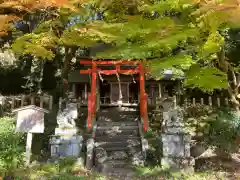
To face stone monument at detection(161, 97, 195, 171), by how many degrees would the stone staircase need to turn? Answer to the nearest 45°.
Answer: approximately 45° to its left

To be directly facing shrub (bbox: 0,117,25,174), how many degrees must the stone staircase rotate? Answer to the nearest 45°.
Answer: approximately 45° to its right

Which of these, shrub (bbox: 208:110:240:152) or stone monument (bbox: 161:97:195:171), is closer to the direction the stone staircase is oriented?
the stone monument

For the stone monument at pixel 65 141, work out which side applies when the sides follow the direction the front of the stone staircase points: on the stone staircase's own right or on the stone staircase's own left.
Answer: on the stone staircase's own right

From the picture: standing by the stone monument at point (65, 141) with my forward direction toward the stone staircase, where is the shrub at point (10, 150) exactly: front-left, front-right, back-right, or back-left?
back-right

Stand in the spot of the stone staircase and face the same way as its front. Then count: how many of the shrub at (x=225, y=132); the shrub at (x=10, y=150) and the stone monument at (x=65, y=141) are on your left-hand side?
1

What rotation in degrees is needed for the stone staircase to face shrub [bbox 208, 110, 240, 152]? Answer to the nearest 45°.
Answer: approximately 90° to its left

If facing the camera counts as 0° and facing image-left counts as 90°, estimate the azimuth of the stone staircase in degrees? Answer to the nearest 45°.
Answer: approximately 0°
